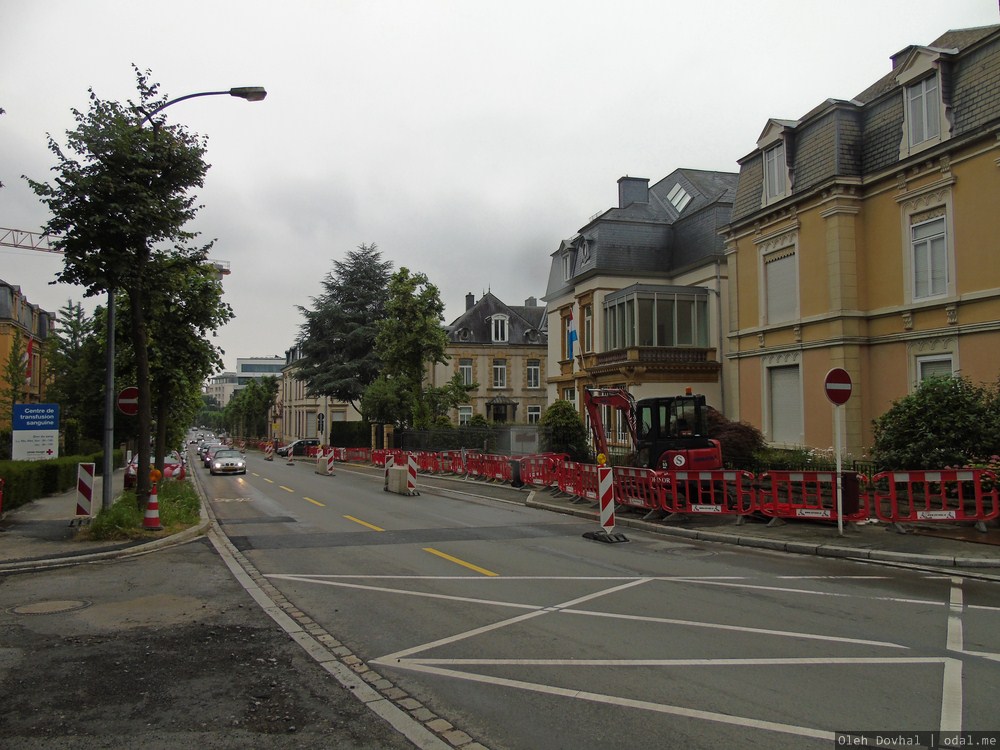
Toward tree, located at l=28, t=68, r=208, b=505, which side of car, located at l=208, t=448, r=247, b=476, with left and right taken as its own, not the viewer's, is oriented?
front

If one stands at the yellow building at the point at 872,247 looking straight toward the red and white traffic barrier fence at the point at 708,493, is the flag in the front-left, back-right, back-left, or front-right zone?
back-right

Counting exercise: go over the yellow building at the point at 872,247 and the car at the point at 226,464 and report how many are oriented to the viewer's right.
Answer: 0

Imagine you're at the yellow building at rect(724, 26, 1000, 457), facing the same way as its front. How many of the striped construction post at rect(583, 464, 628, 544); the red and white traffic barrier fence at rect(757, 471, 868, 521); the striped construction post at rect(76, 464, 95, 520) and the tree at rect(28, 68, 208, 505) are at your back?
0

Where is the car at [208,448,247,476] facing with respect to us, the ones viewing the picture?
facing the viewer

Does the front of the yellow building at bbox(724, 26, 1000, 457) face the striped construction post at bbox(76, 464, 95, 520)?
yes

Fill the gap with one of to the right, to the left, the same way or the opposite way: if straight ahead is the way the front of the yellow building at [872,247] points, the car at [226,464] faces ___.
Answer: to the left

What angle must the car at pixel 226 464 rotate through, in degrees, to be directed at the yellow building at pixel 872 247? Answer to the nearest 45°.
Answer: approximately 45° to its left

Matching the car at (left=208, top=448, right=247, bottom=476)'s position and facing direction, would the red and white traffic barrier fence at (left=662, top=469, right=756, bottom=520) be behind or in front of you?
in front

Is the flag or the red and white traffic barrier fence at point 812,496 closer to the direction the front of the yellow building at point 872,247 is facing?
the red and white traffic barrier fence

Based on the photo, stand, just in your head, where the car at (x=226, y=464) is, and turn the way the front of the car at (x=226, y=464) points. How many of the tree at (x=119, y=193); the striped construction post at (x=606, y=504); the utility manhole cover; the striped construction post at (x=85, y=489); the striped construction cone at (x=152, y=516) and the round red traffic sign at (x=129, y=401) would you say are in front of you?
6

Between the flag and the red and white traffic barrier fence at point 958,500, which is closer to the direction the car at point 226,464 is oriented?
the red and white traffic barrier fence

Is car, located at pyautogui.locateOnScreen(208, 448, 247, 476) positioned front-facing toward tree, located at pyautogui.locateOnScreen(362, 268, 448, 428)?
no

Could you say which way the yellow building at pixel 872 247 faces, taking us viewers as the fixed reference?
facing the viewer and to the left of the viewer

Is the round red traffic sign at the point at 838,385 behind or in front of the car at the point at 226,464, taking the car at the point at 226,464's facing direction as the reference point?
in front

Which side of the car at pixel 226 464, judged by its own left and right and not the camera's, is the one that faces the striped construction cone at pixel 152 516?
front

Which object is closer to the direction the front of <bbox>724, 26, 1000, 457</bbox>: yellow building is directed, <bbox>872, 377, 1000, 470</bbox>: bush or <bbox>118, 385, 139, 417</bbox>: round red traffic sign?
the round red traffic sign

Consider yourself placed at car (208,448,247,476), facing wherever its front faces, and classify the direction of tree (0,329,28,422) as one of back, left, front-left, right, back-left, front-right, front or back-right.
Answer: right

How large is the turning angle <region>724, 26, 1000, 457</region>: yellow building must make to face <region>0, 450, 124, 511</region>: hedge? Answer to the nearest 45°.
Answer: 0° — it already faces it
